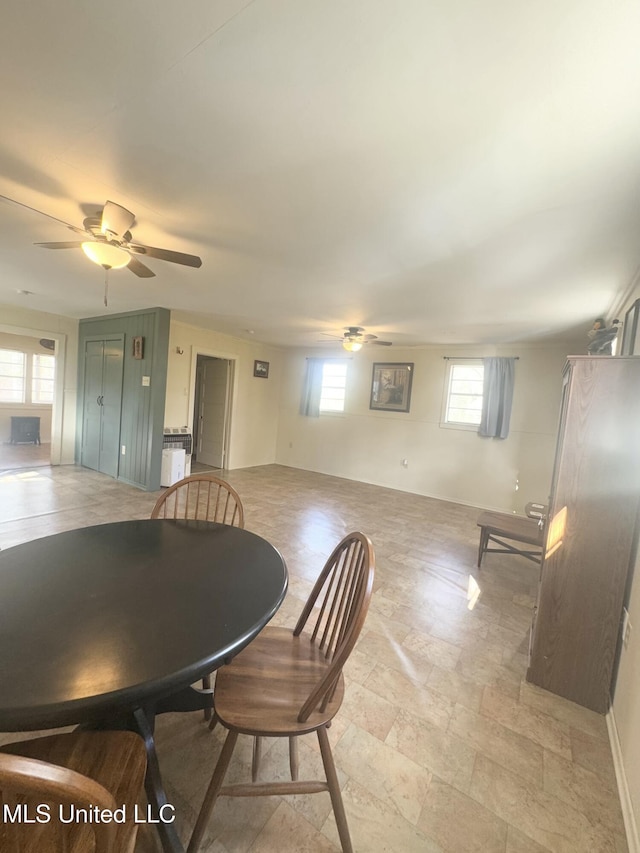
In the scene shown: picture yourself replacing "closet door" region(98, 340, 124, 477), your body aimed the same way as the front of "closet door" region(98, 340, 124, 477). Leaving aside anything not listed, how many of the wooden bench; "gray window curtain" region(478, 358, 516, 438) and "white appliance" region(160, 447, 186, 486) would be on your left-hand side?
3

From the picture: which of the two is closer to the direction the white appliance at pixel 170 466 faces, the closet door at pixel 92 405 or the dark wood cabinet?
the dark wood cabinet

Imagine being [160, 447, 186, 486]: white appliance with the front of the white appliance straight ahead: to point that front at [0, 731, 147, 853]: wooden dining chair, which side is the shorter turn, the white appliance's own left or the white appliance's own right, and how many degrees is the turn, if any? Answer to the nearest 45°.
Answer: approximately 45° to the white appliance's own right

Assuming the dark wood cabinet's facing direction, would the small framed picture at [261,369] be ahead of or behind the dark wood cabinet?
ahead

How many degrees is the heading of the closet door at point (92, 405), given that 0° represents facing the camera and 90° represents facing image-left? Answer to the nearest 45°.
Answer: approximately 45°

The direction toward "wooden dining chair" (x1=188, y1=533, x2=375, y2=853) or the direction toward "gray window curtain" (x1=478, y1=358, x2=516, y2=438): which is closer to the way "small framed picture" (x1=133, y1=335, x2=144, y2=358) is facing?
the wooden dining chair

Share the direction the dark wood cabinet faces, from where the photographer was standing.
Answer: facing to the left of the viewer

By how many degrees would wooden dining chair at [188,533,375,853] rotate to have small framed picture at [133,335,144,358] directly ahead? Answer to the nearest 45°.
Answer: approximately 45° to its right

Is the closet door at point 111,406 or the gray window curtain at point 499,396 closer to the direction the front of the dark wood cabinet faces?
the closet door

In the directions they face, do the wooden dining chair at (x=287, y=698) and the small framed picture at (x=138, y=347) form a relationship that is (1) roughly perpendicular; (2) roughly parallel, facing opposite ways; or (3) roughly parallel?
roughly perpendicular

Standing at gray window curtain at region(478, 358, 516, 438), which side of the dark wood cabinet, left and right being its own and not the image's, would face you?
right

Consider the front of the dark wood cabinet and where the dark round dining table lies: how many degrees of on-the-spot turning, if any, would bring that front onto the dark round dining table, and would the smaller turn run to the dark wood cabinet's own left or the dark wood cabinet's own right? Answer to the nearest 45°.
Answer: approximately 45° to the dark wood cabinet's own left

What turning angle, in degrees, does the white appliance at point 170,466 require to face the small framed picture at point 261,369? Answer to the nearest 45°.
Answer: approximately 90° to its left

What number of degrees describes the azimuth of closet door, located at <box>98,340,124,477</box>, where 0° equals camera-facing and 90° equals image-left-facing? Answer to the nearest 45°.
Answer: approximately 45°
